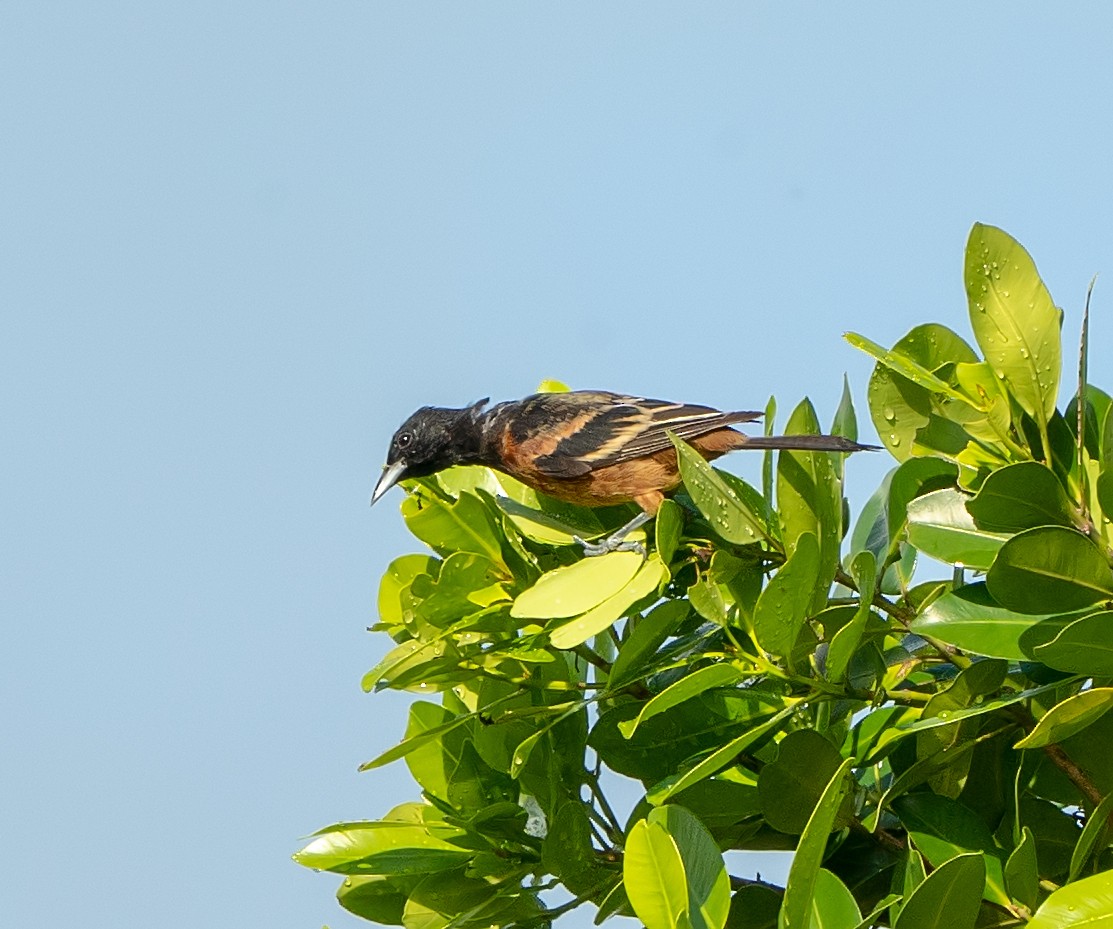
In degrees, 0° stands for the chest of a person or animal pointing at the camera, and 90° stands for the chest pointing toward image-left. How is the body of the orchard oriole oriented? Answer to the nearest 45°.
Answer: approximately 90°
